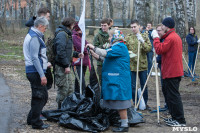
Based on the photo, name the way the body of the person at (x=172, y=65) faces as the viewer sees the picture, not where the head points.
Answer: to the viewer's left

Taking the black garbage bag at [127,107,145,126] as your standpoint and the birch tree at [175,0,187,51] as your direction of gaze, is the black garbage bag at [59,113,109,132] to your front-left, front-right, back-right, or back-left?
back-left

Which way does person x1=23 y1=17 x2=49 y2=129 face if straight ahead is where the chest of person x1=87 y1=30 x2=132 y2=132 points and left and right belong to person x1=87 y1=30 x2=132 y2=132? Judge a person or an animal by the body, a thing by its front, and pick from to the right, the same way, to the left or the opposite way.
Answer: the opposite way

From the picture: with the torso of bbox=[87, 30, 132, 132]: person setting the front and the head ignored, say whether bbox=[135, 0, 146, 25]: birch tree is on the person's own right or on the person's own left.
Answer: on the person's own right

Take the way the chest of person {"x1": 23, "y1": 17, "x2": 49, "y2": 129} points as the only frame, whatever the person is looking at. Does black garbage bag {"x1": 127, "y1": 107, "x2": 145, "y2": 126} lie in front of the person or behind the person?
in front

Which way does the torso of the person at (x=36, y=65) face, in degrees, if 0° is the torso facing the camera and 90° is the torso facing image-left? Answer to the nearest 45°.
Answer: approximately 270°

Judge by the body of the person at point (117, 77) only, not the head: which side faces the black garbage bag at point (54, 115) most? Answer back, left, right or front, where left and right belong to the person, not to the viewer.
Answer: front

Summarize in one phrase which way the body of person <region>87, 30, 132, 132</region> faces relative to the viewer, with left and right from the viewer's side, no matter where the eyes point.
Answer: facing to the left of the viewer

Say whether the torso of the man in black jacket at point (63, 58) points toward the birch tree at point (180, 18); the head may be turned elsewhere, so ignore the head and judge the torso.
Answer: no

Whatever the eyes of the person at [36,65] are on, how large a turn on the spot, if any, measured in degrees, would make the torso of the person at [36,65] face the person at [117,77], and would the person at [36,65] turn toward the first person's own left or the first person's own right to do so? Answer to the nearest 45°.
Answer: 0° — they already face them

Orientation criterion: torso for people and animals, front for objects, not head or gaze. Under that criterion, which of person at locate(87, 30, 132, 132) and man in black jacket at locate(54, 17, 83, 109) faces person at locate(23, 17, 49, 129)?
person at locate(87, 30, 132, 132)
